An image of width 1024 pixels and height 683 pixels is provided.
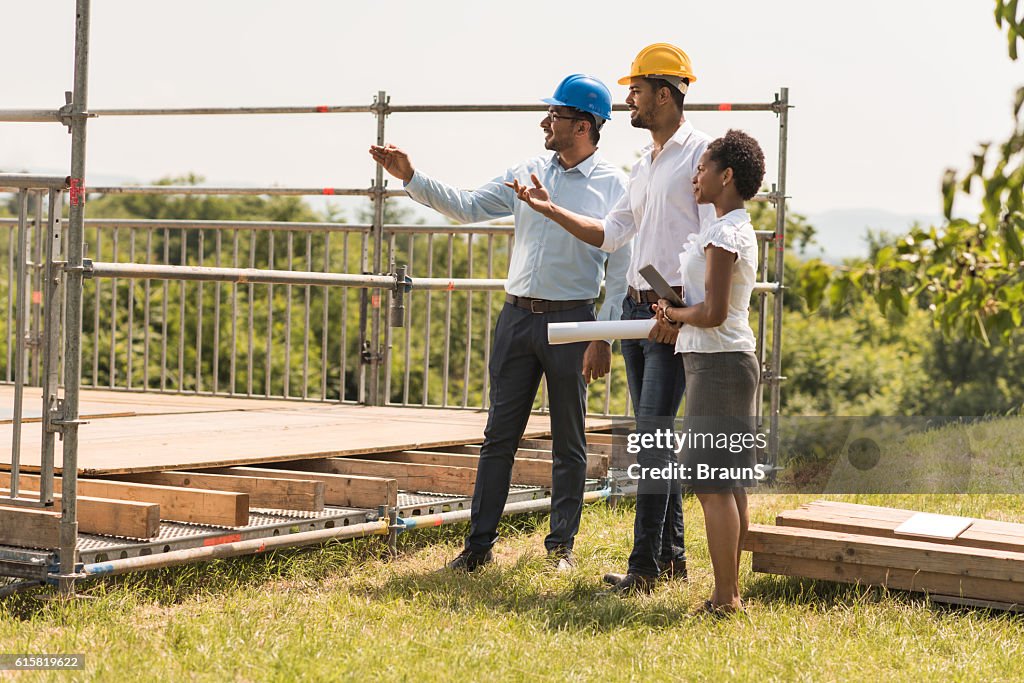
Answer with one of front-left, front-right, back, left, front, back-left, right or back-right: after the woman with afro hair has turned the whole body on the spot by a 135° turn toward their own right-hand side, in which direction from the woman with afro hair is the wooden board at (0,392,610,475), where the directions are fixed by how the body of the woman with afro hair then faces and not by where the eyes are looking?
left

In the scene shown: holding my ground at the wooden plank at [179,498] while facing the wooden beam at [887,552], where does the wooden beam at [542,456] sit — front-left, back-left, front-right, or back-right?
front-left

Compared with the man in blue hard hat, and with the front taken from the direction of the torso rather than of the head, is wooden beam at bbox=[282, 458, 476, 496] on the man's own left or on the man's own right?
on the man's own right

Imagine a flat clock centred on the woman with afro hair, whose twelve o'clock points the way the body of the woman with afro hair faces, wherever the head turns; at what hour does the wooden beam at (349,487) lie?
The wooden beam is roughly at 1 o'clock from the woman with afro hair.

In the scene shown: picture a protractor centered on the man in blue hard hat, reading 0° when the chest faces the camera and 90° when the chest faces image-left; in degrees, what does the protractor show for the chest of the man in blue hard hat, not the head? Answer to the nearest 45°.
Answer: approximately 45°

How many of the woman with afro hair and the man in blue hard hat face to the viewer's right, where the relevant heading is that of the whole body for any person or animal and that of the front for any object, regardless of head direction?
0

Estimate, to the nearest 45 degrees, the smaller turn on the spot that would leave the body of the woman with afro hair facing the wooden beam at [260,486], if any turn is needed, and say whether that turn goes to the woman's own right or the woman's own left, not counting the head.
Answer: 0° — they already face it

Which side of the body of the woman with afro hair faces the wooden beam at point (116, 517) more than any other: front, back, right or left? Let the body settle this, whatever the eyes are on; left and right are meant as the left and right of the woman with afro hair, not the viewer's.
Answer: front

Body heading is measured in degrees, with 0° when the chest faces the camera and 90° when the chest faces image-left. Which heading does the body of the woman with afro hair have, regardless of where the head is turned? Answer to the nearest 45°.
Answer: approximately 90°

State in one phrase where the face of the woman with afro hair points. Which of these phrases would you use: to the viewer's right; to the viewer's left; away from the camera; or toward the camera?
to the viewer's left

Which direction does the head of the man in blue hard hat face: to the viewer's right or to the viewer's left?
to the viewer's left

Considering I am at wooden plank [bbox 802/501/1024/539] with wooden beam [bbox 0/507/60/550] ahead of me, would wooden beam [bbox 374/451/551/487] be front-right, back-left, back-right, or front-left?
front-right

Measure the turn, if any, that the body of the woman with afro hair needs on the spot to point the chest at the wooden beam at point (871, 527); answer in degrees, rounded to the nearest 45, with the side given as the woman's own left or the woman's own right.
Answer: approximately 135° to the woman's own right

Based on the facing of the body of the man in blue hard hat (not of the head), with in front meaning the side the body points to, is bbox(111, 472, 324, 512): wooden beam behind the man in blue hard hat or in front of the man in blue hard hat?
in front

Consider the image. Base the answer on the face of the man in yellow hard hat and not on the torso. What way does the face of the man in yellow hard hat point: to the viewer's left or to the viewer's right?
to the viewer's left
